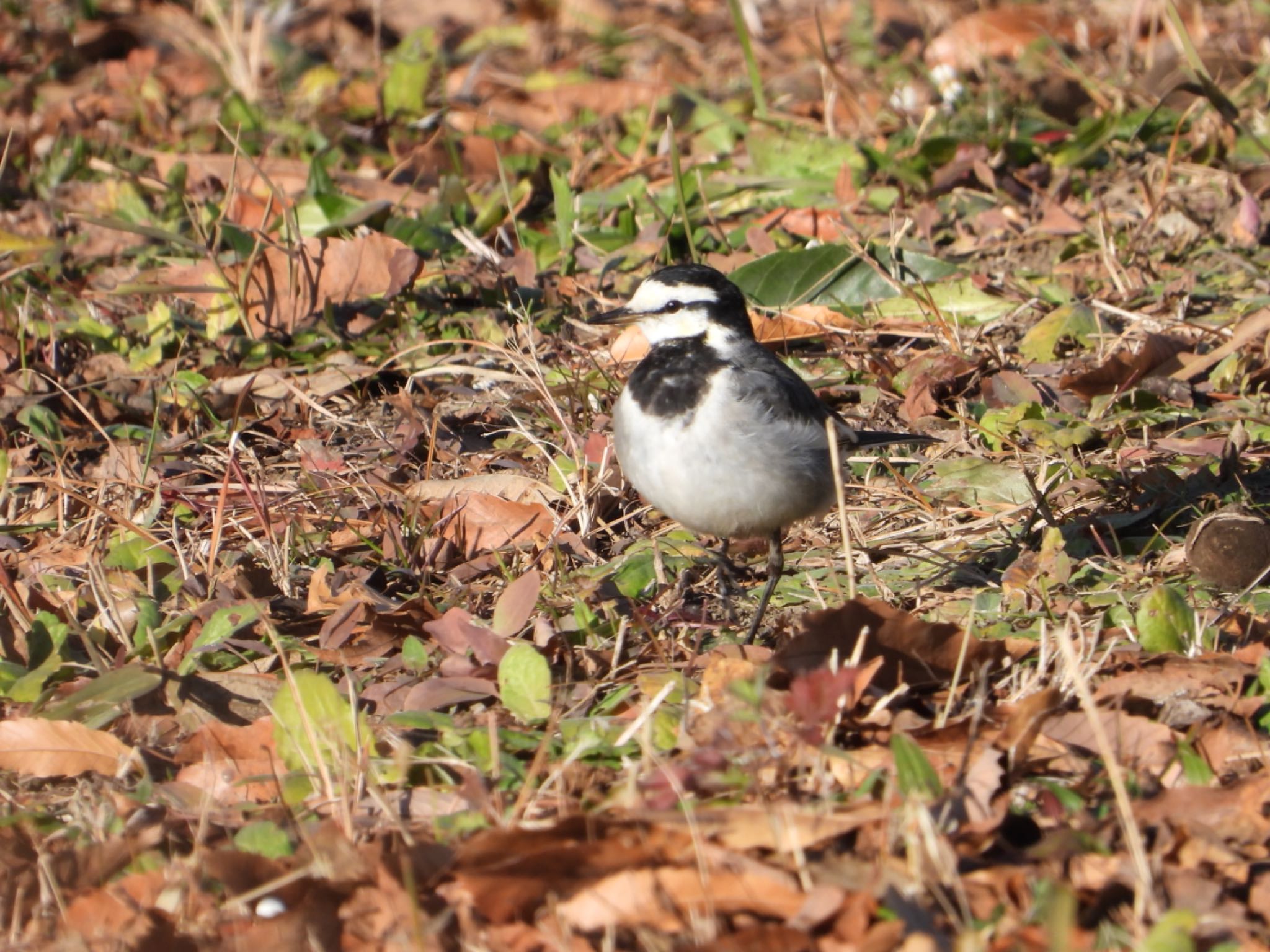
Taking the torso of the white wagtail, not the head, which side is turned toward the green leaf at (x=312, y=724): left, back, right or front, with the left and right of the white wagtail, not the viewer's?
front

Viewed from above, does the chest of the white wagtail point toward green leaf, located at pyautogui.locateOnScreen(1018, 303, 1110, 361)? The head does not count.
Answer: no

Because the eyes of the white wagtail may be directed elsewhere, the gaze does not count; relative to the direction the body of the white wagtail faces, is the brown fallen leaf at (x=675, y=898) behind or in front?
in front

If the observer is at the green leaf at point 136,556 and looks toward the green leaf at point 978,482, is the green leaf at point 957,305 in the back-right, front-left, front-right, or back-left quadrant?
front-left

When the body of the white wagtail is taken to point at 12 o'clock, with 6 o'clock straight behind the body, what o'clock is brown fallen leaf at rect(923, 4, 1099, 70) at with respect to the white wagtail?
The brown fallen leaf is roughly at 5 o'clock from the white wagtail.

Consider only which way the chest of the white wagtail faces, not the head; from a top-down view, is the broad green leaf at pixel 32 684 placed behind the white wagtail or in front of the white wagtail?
in front

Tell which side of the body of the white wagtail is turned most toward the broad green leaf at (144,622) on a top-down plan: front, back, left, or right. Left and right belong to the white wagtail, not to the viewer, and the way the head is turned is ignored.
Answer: front

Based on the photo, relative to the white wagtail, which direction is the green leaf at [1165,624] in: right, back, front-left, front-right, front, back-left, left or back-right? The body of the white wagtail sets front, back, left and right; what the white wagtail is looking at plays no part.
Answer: left

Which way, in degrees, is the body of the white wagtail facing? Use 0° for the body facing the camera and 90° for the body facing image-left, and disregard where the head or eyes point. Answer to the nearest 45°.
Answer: approximately 45°

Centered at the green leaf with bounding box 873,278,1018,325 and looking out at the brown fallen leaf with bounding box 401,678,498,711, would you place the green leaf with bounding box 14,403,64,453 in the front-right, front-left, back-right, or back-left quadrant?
front-right

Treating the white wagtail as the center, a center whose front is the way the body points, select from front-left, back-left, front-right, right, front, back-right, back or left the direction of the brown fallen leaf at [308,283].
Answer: right

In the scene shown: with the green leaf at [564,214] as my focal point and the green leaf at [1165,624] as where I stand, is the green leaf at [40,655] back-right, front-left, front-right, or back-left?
front-left

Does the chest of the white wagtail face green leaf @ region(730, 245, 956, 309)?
no

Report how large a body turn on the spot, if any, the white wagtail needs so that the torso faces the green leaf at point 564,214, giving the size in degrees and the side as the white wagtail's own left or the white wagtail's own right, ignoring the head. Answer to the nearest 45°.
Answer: approximately 135° to the white wagtail's own right

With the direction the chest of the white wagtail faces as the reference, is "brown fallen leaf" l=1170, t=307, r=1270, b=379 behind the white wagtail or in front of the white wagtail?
behind

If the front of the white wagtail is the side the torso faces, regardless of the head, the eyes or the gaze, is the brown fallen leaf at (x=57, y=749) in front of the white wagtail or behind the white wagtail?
in front
